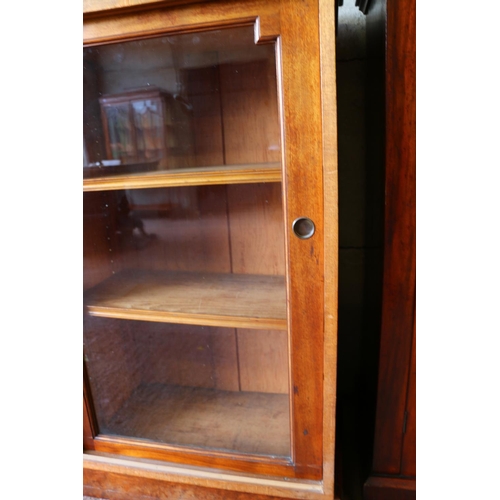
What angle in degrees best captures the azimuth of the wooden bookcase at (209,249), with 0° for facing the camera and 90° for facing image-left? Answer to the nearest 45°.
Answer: approximately 45°
